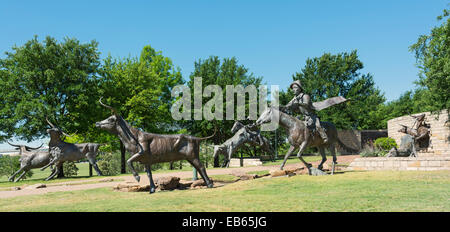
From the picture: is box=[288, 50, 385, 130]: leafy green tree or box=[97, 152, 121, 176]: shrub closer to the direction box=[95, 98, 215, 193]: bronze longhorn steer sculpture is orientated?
the shrub

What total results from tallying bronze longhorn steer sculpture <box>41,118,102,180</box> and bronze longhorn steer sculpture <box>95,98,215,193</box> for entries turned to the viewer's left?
2

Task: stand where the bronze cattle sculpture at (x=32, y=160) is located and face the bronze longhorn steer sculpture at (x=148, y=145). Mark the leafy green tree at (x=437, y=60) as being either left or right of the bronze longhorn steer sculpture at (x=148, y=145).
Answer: left

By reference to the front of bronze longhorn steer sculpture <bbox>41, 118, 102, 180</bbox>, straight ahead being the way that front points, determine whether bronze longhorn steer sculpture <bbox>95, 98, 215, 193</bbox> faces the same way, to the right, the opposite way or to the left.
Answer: the same way

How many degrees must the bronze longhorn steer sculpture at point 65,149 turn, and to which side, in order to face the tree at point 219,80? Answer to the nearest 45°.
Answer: approximately 135° to its right

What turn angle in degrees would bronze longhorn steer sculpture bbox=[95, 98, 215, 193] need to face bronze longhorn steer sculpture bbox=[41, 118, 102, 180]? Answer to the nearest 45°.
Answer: approximately 45° to its right

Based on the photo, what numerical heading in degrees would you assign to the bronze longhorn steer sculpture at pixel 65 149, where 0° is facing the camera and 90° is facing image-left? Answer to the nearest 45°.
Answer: approximately 90°

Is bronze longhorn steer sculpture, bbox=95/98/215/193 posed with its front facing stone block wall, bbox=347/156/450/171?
no

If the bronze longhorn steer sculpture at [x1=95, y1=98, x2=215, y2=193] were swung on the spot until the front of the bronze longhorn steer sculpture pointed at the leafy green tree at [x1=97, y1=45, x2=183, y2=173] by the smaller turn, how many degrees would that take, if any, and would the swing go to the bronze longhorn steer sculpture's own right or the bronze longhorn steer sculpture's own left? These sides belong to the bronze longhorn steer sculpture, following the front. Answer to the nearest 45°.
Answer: approximately 90° to the bronze longhorn steer sculpture's own right

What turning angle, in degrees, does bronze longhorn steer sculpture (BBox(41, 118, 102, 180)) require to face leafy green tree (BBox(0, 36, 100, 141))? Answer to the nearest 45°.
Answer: approximately 90° to its right

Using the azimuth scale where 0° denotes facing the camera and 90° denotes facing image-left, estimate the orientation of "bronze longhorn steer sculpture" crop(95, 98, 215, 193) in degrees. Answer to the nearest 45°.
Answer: approximately 90°

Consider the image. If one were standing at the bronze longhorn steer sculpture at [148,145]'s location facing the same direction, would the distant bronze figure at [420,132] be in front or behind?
behind

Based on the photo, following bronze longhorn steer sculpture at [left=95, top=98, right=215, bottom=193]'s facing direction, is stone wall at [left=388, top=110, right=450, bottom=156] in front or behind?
behind

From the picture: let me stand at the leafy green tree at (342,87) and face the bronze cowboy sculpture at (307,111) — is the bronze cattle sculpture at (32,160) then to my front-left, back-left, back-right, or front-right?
front-right
